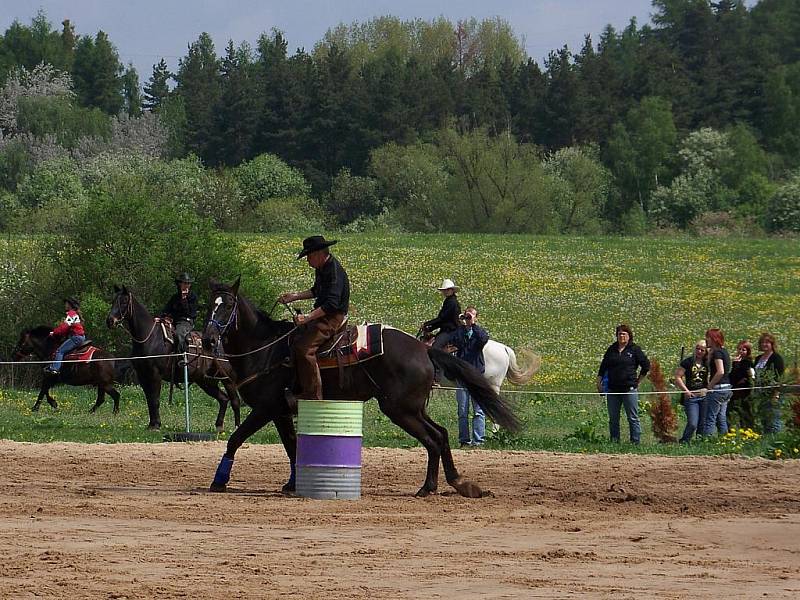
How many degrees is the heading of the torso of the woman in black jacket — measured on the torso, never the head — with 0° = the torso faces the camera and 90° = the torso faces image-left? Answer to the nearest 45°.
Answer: approximately 0°

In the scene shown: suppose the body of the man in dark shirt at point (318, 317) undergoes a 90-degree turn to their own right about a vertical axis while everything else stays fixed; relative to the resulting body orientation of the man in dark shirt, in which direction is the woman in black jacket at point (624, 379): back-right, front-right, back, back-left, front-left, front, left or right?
front-right

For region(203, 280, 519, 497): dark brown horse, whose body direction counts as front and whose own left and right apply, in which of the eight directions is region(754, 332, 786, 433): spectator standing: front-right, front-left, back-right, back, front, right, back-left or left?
back-right

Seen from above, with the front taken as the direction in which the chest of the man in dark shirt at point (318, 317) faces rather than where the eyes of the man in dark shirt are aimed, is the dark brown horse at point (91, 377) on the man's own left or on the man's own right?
on the man's own right

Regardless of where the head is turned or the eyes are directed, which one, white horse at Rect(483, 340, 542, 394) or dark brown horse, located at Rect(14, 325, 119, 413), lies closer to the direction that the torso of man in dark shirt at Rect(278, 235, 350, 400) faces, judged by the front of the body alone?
the dark brown horse

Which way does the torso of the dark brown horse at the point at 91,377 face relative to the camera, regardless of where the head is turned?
to the viewer's left

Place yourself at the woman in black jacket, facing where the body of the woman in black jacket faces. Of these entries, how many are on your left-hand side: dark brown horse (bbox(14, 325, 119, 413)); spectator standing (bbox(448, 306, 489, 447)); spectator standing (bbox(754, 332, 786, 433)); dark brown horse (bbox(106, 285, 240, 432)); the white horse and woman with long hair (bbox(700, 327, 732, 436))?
2

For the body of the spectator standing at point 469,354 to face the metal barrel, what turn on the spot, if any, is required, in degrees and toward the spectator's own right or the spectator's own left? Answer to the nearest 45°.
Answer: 0° — they already face it

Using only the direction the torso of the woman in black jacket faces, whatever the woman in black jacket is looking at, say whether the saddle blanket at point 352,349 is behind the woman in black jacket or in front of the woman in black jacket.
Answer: in front

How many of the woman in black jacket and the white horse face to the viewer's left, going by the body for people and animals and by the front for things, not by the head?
1

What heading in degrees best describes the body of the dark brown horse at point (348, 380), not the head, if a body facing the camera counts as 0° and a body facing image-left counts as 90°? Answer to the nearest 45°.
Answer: approximately 90°

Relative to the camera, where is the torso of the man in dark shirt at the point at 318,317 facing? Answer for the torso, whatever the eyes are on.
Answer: to the viewer's left
